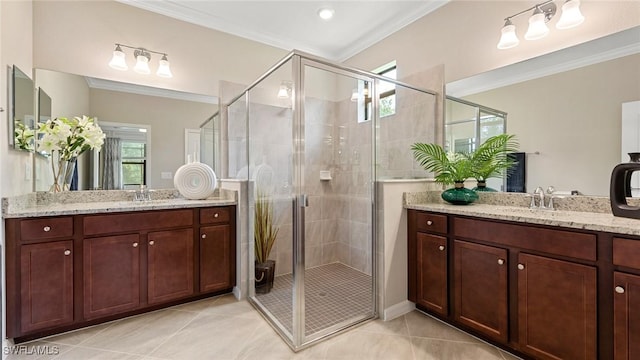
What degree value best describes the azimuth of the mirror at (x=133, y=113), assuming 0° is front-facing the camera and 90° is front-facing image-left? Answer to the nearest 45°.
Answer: approximately 315°

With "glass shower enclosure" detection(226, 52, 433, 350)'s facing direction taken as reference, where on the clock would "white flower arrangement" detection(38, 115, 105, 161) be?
The white flower arrangement is roughly at 4 o'clock from the glass shower enclosure.

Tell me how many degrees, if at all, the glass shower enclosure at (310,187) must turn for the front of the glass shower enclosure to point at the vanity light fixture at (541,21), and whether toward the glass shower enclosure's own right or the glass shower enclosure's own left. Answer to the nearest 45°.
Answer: approximately 45° to the glass shower enclosure's own left
